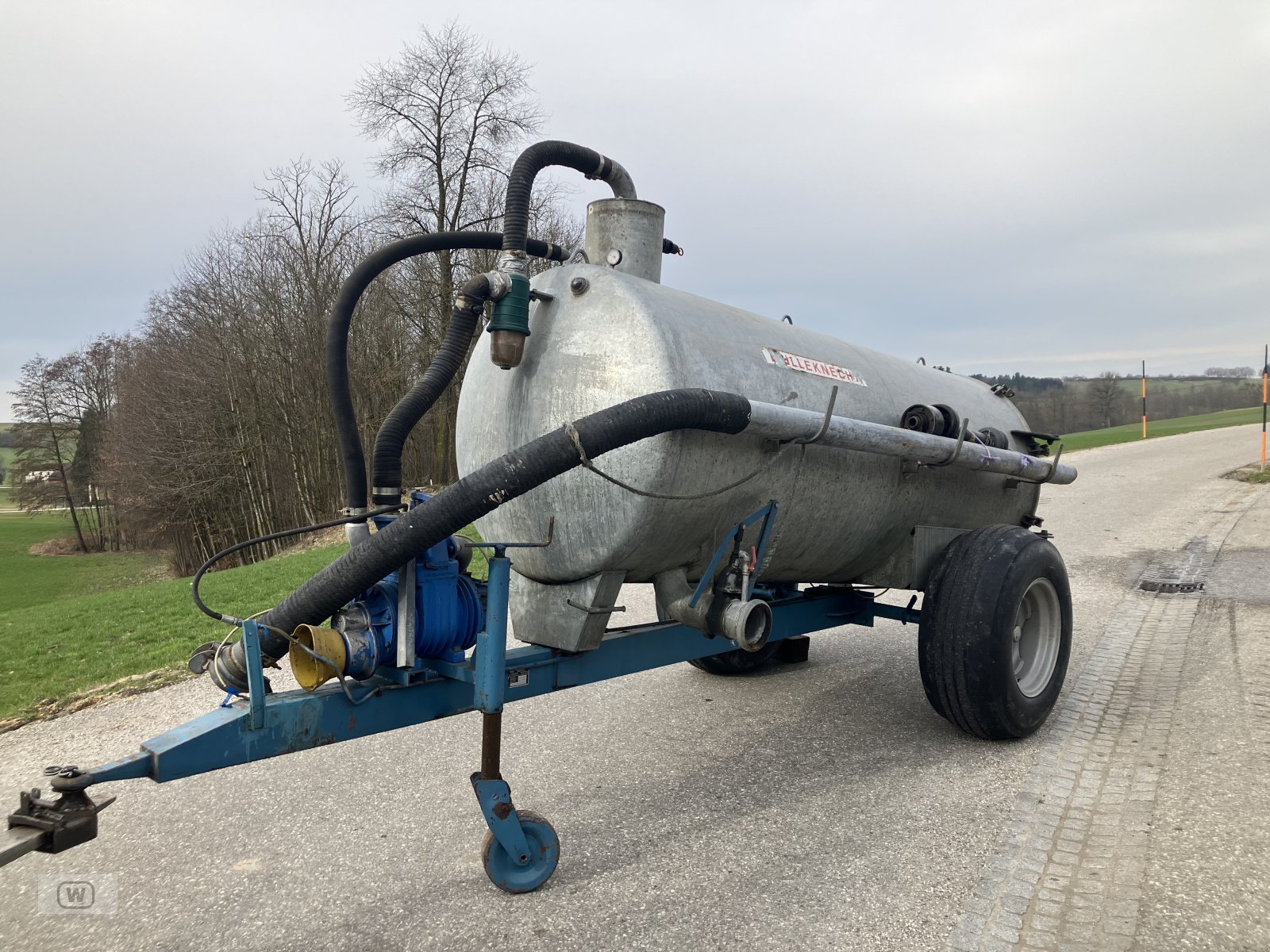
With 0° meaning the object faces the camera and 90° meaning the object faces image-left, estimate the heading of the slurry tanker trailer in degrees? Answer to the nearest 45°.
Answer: approximately 45°

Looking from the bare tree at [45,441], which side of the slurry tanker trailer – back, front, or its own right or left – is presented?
right

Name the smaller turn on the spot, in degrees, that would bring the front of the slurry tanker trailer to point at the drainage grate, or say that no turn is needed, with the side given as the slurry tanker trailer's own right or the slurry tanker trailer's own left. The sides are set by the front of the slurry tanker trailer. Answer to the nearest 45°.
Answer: approximately 180°
